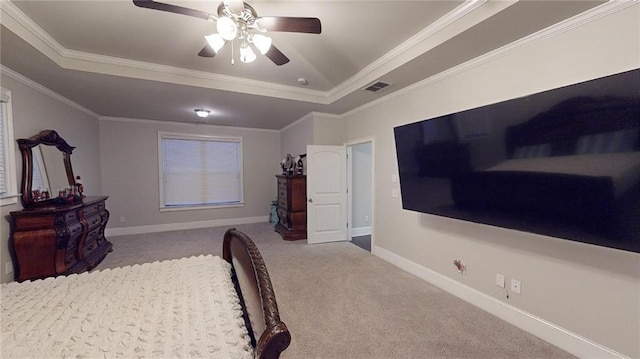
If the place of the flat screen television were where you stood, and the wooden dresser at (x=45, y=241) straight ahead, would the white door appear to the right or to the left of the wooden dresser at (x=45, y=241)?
right

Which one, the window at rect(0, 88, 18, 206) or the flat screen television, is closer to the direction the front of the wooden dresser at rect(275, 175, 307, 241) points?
the window

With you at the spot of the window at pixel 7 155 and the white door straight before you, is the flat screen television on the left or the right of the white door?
right

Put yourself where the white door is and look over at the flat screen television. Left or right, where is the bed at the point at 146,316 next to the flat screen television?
right

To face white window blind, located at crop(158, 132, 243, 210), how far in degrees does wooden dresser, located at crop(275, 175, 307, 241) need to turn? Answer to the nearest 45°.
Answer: approximately 45° to its right

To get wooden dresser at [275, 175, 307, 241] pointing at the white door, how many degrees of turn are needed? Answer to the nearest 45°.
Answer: approximately 135° to its left

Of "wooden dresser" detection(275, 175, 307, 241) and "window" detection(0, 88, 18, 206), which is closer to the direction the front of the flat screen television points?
the window
